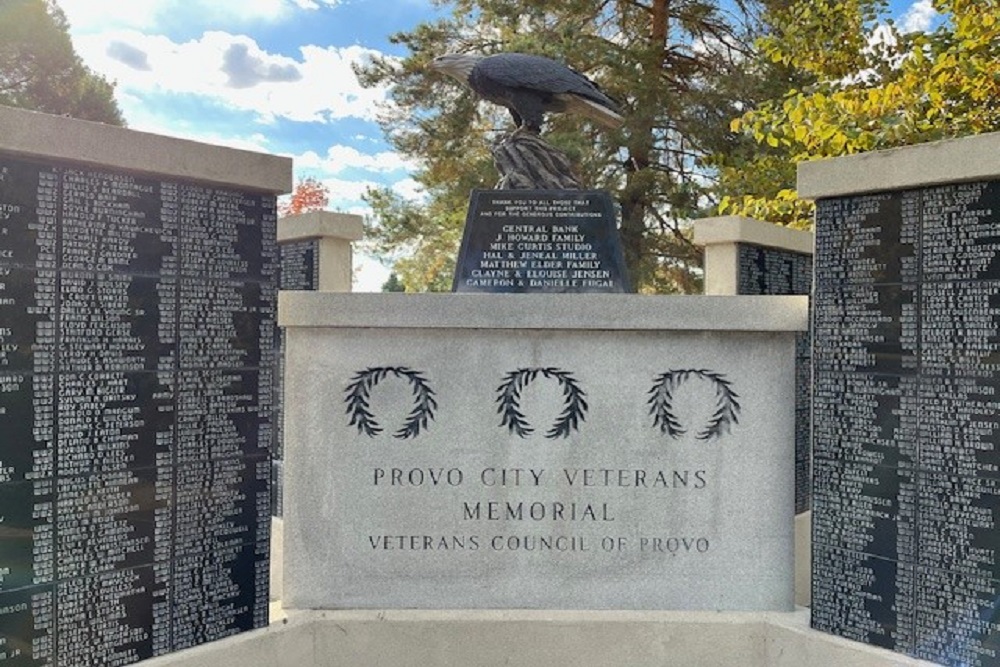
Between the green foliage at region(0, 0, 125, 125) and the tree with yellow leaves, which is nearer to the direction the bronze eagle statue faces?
the green foliage

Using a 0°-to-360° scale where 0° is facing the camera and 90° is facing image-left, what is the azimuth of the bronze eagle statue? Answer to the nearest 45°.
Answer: approximately 90°

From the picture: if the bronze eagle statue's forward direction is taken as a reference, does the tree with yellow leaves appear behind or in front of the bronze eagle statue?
behind

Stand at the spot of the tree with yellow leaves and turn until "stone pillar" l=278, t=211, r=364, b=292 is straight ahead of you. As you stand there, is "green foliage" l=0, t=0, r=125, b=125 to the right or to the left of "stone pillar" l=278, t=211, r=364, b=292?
right

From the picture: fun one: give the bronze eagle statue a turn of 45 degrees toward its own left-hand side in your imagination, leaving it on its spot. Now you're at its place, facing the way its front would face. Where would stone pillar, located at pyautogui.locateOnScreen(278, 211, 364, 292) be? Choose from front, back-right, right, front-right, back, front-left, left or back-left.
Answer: right

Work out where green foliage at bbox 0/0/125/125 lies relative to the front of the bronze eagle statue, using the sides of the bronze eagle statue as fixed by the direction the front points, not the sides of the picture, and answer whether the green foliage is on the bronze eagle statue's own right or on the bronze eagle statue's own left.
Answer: on the bronze eagle statue's own right

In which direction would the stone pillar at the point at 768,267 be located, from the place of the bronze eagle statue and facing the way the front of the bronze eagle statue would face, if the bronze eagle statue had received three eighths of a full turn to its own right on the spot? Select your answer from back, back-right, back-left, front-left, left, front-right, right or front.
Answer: front
